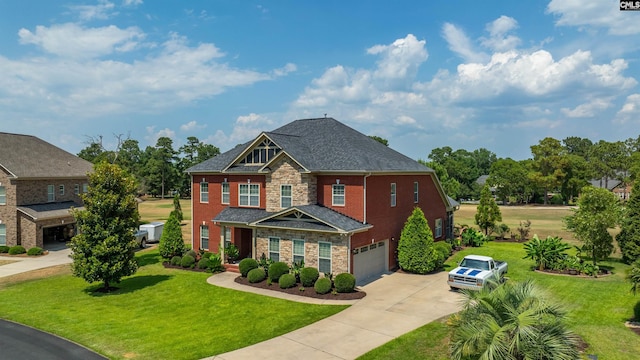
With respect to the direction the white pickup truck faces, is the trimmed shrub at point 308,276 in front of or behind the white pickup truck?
in front

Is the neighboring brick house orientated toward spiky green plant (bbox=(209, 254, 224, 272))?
no

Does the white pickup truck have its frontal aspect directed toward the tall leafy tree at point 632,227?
no

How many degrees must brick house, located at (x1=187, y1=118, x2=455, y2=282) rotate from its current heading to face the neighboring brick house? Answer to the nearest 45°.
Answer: approximately 90° to its right

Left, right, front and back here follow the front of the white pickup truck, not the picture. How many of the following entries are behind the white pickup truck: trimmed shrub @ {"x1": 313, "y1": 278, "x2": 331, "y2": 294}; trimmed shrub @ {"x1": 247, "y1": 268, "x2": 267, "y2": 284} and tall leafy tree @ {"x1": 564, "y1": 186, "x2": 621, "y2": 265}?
1

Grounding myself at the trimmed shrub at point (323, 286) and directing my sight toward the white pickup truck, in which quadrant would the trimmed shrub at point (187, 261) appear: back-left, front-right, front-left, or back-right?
back-left

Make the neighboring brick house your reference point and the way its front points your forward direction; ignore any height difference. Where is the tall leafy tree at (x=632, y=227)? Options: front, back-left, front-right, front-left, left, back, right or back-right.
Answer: left

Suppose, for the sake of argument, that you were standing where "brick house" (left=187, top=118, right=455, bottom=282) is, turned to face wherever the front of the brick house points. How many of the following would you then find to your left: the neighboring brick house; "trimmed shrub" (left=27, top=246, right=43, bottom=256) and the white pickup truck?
1

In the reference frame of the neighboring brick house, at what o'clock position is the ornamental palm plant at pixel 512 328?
The ornamental palm plant is roughly at 10 o'clock from the neighboring brick house.

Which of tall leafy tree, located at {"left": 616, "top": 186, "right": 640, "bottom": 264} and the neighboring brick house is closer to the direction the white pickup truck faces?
the neighboring brick house

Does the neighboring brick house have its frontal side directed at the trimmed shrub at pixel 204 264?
no

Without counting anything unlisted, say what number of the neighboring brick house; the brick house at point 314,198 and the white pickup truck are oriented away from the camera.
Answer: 0

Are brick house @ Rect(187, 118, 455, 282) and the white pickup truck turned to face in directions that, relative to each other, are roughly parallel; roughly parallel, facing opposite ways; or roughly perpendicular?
roughly parallel

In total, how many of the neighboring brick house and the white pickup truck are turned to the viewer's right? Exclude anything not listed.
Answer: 0

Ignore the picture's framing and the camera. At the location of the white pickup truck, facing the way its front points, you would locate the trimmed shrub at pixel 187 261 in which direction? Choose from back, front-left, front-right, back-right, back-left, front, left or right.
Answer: front-right

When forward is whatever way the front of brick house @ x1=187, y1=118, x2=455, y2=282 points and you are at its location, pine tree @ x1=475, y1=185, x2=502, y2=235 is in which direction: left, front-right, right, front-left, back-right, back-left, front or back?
back

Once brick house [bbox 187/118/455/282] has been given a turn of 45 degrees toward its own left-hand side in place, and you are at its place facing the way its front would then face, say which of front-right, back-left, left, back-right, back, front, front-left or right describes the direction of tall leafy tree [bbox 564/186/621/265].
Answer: left

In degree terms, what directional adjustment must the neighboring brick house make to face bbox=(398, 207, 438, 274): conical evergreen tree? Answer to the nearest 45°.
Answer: approximately 90° to its left

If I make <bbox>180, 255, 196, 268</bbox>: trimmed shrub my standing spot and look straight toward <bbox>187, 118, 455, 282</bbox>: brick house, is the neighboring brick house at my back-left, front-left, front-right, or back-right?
back-left

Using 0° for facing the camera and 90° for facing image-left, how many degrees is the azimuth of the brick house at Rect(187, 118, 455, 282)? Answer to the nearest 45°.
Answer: approximately 45°

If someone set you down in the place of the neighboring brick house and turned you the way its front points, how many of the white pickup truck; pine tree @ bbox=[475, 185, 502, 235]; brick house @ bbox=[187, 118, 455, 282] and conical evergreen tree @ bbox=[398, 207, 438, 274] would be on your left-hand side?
4

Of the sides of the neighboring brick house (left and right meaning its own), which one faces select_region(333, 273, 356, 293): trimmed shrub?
left
